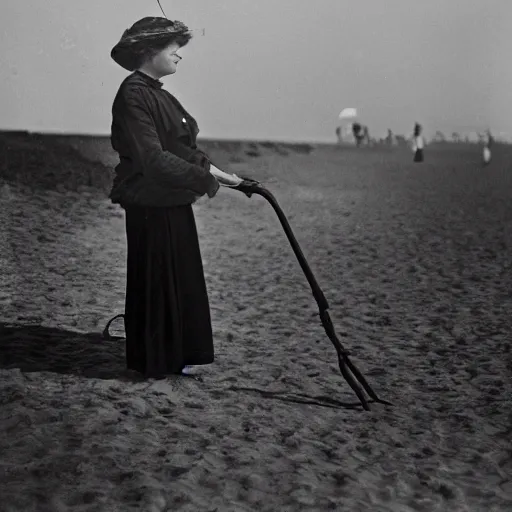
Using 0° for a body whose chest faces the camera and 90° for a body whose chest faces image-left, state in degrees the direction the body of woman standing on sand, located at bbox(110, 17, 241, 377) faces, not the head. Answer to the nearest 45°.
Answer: approximately 270°

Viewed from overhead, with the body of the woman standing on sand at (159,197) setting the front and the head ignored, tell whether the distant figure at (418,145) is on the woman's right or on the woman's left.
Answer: on the woman's left

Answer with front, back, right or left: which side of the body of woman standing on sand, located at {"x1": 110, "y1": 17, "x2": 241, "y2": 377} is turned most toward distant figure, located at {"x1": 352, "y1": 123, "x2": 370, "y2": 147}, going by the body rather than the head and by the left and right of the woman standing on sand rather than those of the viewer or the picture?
left

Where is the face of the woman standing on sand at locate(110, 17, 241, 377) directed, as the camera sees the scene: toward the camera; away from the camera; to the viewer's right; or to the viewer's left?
to the viewer's right
